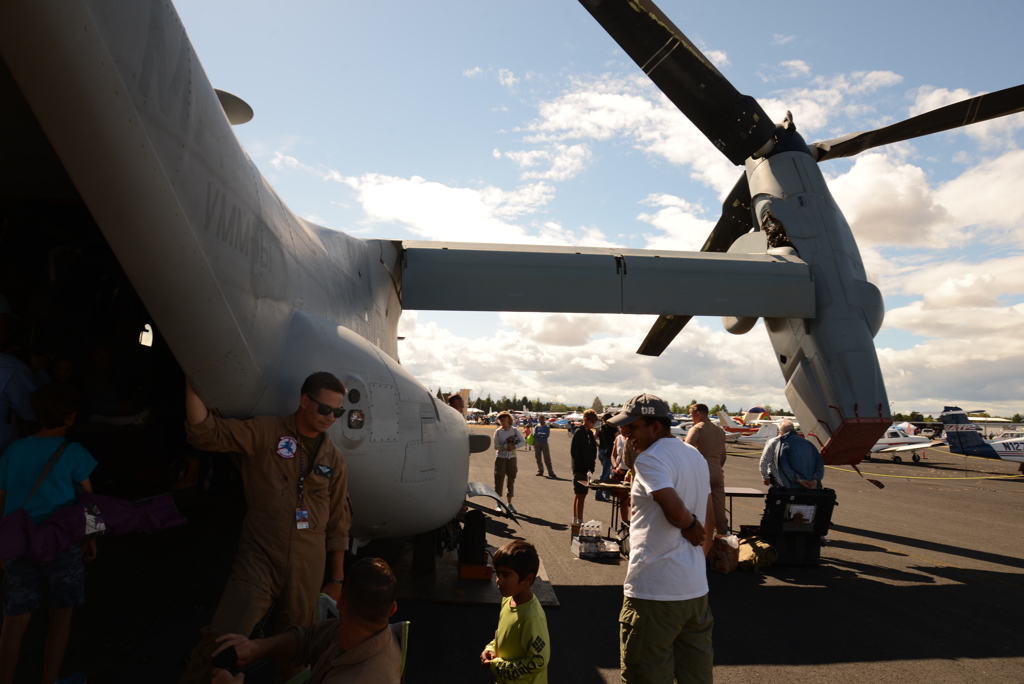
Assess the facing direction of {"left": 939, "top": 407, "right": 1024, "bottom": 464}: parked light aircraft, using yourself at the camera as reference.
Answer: facing to the right of the viewer

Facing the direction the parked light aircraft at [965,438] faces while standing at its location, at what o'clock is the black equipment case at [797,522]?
The black equipment case is roughly at 3 o'clock from the parked light aircraft.

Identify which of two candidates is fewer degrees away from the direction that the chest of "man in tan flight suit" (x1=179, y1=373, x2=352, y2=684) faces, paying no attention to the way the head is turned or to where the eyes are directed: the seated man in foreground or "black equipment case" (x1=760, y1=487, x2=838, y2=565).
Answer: the seated man in foreground

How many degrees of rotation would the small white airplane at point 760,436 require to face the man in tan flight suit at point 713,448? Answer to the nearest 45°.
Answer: approximately 90° to its left

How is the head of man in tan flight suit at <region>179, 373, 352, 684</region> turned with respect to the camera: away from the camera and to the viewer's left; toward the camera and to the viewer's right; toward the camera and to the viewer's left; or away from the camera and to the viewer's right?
toward the camera and to the viewer's right

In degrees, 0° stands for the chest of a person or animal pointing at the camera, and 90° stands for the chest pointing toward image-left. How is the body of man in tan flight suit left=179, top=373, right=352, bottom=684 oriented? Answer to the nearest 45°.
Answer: approximately 315°

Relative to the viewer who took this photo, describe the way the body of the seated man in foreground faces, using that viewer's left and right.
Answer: facing away from the viewer and to the left of the viewer

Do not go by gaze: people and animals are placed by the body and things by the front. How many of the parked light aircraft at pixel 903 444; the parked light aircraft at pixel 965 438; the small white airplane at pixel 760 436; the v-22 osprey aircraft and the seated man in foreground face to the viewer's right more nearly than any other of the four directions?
2

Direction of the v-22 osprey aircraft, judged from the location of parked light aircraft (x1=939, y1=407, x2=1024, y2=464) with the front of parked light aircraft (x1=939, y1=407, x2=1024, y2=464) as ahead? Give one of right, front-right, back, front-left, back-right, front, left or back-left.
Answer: right

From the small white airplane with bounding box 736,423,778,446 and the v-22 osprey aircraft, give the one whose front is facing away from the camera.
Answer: the v-22 osprey aircraft

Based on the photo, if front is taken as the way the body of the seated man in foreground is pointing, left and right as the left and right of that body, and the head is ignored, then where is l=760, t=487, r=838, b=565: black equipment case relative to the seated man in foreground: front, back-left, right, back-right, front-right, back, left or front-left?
right

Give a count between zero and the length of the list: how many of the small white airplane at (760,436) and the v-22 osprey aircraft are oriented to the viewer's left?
1

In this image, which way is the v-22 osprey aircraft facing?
away from the camera

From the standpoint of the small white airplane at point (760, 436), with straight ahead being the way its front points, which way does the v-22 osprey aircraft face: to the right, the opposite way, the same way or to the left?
to the right
